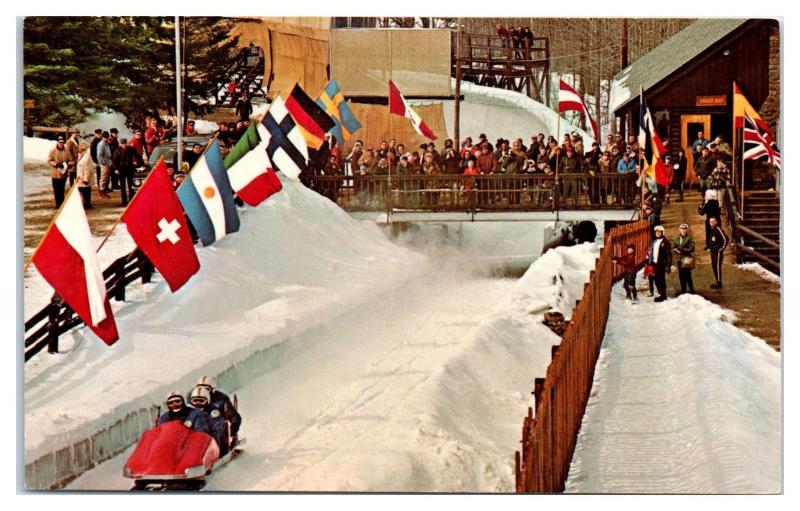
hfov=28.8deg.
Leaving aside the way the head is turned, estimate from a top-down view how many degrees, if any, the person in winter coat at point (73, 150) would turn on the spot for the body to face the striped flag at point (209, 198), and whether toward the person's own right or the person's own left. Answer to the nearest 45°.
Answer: approximately 45° to the person's own left

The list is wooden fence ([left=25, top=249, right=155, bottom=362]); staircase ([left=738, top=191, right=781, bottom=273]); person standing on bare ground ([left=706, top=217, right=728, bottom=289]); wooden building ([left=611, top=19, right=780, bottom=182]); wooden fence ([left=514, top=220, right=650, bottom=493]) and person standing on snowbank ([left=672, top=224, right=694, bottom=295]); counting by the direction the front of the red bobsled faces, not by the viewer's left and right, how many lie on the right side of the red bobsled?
1

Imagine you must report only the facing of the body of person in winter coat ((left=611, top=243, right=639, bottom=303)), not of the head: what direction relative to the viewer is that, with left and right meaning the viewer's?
facing the viewer and to the left of the viewer

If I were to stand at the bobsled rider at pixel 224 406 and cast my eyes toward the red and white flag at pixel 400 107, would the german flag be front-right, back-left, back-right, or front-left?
front-left

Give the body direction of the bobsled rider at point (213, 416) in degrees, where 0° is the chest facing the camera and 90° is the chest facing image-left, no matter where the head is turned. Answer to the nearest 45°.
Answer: approximately 45°

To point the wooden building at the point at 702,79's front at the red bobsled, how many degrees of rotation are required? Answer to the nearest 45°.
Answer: approximately 45° to its right

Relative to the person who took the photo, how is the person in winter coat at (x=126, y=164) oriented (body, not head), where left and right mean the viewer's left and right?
facing the viewer

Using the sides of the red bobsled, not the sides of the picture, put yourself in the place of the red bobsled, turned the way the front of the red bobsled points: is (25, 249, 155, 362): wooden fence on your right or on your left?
on your right

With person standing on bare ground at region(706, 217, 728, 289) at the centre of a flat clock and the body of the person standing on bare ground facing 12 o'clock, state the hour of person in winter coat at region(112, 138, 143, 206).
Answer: The person in winter coat is roughly at 1 o'clock from the person standing on bare ground.

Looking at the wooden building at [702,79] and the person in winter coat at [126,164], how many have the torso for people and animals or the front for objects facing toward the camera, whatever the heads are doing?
2

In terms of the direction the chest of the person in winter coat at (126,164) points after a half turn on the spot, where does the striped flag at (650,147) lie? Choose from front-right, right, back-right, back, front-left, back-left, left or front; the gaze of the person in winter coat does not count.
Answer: right
